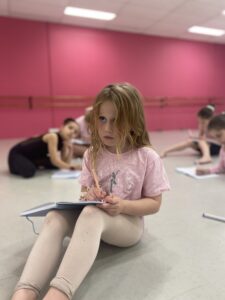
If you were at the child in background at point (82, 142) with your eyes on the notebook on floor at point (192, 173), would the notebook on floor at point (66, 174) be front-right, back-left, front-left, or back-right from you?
front-right

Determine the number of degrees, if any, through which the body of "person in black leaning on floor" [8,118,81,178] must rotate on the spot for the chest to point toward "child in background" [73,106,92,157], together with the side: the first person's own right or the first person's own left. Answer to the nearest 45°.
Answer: approximately 45° to the first person's own left

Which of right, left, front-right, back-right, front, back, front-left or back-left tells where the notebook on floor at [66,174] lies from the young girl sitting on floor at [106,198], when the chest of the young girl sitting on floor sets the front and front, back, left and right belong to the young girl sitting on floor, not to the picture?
back-right

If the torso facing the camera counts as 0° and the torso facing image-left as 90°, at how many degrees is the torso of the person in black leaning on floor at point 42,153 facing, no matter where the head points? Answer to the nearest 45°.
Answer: approximately 270°

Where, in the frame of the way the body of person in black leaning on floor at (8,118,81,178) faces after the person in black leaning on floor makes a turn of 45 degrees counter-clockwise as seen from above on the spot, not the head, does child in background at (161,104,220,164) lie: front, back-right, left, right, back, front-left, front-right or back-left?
front-right

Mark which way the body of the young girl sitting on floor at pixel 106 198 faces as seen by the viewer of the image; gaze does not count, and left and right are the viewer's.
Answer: facing the viewer and to the left of the viewer

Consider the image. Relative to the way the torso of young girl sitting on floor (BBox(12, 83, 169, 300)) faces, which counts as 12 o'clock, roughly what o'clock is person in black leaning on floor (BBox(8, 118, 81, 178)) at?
The person in black leaning on floor is roughly at 4 o'clock from the young girl sitting on floor.
